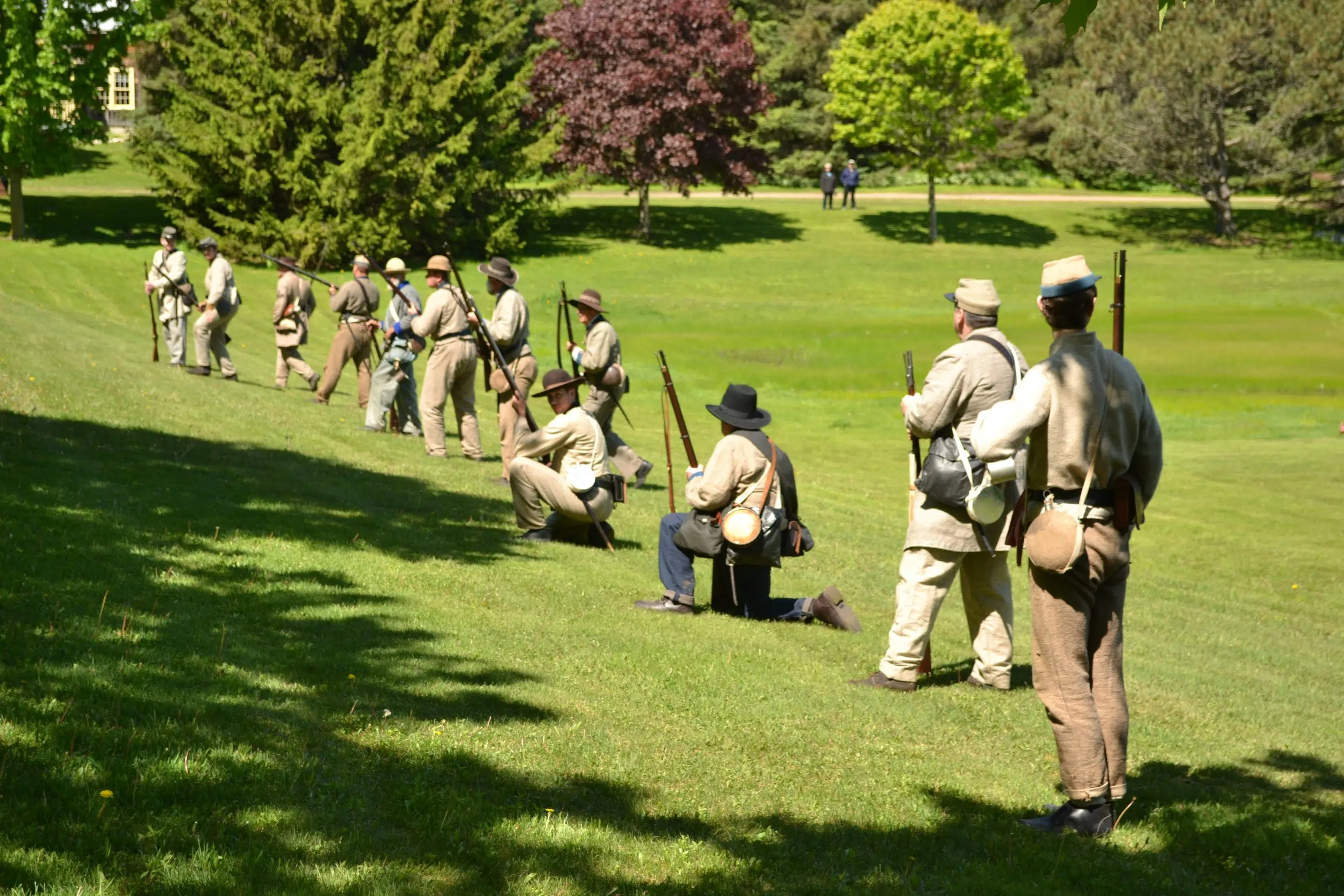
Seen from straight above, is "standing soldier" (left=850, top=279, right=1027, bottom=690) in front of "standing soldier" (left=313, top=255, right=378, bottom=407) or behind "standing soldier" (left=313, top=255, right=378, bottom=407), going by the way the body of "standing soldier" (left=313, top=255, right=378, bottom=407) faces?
behind

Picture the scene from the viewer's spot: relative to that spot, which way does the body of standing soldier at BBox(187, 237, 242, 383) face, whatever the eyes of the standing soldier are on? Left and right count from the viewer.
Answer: facing to the left of the viewer

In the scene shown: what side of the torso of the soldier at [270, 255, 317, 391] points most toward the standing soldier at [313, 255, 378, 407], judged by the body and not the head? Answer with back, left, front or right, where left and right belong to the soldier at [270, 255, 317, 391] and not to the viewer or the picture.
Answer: back

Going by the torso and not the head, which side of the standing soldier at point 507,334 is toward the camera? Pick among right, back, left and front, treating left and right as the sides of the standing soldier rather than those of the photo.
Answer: left

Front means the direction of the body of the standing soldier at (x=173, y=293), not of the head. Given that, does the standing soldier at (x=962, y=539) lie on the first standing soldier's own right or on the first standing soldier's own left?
on the first standing soldier's own left

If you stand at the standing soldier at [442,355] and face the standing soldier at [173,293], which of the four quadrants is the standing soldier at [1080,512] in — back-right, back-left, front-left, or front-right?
back-left

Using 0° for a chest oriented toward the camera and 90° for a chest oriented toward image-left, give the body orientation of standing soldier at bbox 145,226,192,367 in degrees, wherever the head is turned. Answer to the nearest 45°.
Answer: approximately 45°

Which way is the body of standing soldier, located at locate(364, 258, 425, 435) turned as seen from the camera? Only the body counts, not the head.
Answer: to the viewer's left

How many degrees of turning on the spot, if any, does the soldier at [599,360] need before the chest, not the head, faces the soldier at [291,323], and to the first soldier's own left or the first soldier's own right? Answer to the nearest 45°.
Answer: approximately 45° to the first soldier's own right

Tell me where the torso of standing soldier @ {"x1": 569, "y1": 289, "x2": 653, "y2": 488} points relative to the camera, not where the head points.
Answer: to the viewer's left

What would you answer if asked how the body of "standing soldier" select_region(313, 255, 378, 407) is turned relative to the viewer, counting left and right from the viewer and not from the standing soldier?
facing away from the viewer and to the left of the viewer

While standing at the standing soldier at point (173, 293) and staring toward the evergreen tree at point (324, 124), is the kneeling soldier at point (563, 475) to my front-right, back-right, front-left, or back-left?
back-right
